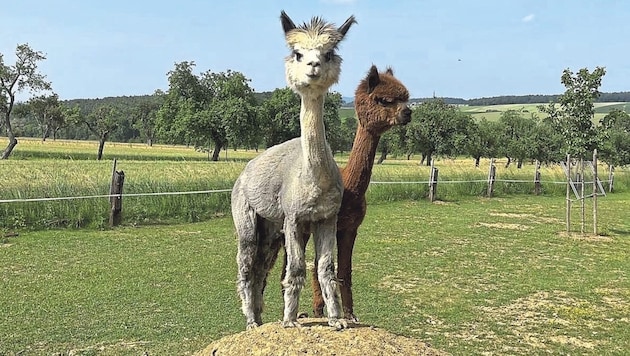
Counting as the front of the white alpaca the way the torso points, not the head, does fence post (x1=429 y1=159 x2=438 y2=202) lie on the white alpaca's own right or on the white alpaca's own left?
on the white alpaca's own left

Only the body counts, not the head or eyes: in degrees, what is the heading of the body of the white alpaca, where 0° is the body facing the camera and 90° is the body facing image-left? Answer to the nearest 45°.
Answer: approximately 315°

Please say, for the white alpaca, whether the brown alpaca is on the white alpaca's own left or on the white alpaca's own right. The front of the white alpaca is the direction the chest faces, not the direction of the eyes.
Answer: on the white alpaca's own left

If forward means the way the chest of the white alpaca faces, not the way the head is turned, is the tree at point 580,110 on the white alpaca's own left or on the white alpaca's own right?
on the white alpaca's own left

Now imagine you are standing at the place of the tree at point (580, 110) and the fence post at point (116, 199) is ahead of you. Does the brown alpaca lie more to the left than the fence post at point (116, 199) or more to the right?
left

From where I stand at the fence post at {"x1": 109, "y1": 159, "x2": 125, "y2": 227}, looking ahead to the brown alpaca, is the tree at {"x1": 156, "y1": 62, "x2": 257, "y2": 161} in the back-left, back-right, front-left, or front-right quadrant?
back-left

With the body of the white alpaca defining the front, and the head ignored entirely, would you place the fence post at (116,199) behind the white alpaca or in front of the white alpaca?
behind

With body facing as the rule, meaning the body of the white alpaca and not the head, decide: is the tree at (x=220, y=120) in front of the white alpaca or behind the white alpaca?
behind

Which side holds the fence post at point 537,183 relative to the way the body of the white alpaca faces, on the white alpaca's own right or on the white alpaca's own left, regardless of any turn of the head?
on the white alpaca's own left
